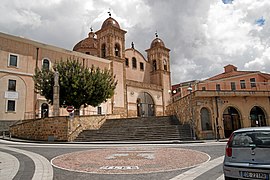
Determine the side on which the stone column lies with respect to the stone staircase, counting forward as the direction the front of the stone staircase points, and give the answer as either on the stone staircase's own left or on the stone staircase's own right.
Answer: on the stone staircase's own right

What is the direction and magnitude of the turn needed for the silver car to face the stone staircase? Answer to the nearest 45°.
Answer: approximately 45° to its left

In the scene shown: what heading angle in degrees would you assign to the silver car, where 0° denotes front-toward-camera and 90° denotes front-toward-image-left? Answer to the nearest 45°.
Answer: approximately 180°

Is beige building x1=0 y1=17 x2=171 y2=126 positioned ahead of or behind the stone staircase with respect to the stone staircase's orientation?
behind

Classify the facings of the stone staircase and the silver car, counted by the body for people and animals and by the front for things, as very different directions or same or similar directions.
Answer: very different directions

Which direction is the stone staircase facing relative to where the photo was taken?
toward the camera

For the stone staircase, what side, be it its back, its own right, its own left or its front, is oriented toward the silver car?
front

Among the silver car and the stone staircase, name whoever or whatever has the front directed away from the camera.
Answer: the silver car

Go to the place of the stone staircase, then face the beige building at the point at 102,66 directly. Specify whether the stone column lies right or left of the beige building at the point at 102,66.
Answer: left

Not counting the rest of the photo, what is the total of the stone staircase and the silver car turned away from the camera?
1

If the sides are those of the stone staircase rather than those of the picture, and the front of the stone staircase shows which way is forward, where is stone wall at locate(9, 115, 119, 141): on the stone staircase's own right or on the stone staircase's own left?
on the stone staircase's own right

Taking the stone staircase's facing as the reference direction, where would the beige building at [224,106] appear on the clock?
The beige building is roughly at 9 o'clock from the stone staircase.

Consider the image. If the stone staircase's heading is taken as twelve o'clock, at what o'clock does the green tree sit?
The green tree is roughly at 4 o'clock from the stone staircase.

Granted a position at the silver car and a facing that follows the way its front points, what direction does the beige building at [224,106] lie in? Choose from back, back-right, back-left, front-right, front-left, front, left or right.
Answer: front

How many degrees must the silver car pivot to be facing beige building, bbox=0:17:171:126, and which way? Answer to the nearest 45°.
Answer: approximately 45° to its left

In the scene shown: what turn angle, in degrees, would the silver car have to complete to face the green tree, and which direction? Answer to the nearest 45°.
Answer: approximately 45° to its left

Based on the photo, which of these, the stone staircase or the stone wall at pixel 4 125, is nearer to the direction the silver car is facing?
the stone staircase
